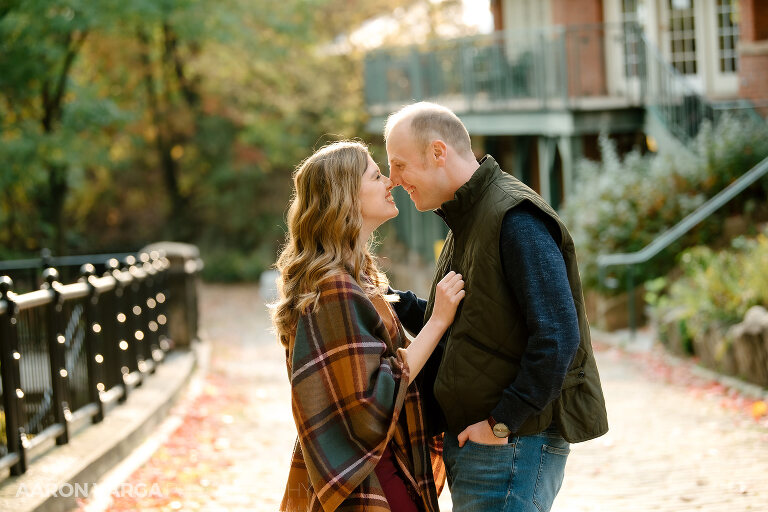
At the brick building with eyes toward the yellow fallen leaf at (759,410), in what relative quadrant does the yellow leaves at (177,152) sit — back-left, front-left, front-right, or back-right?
back-right

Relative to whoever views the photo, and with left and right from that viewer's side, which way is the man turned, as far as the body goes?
facing to the left of the viewer

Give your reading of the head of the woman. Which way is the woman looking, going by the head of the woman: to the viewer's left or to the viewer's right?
to the viewer's right

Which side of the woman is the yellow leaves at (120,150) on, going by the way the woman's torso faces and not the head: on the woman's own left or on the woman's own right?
on the woman's own left

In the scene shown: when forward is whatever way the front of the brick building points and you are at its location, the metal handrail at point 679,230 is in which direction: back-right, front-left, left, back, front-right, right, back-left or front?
front

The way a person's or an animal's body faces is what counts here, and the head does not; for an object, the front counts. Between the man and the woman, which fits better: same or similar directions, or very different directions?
very different directions

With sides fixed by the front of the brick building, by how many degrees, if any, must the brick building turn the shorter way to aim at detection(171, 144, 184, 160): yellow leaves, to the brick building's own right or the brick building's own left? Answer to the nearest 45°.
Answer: approximately 135° to the brick building's own right

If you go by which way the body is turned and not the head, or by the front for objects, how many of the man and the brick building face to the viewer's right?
0

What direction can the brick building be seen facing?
toward the camera

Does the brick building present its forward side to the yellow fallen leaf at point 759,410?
yes

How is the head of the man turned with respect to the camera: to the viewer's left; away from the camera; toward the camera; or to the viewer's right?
to the viewer's left

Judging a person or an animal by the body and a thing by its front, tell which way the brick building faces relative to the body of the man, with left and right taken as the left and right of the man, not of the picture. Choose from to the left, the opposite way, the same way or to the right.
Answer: to the left

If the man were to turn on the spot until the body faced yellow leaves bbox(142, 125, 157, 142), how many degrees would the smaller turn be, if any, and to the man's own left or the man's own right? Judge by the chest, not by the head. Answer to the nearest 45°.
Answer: approximately 90° to the man's own right

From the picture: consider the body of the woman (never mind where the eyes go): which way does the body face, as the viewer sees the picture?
to the viewer's right

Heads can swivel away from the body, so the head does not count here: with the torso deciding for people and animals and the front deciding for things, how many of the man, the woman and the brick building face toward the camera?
1
